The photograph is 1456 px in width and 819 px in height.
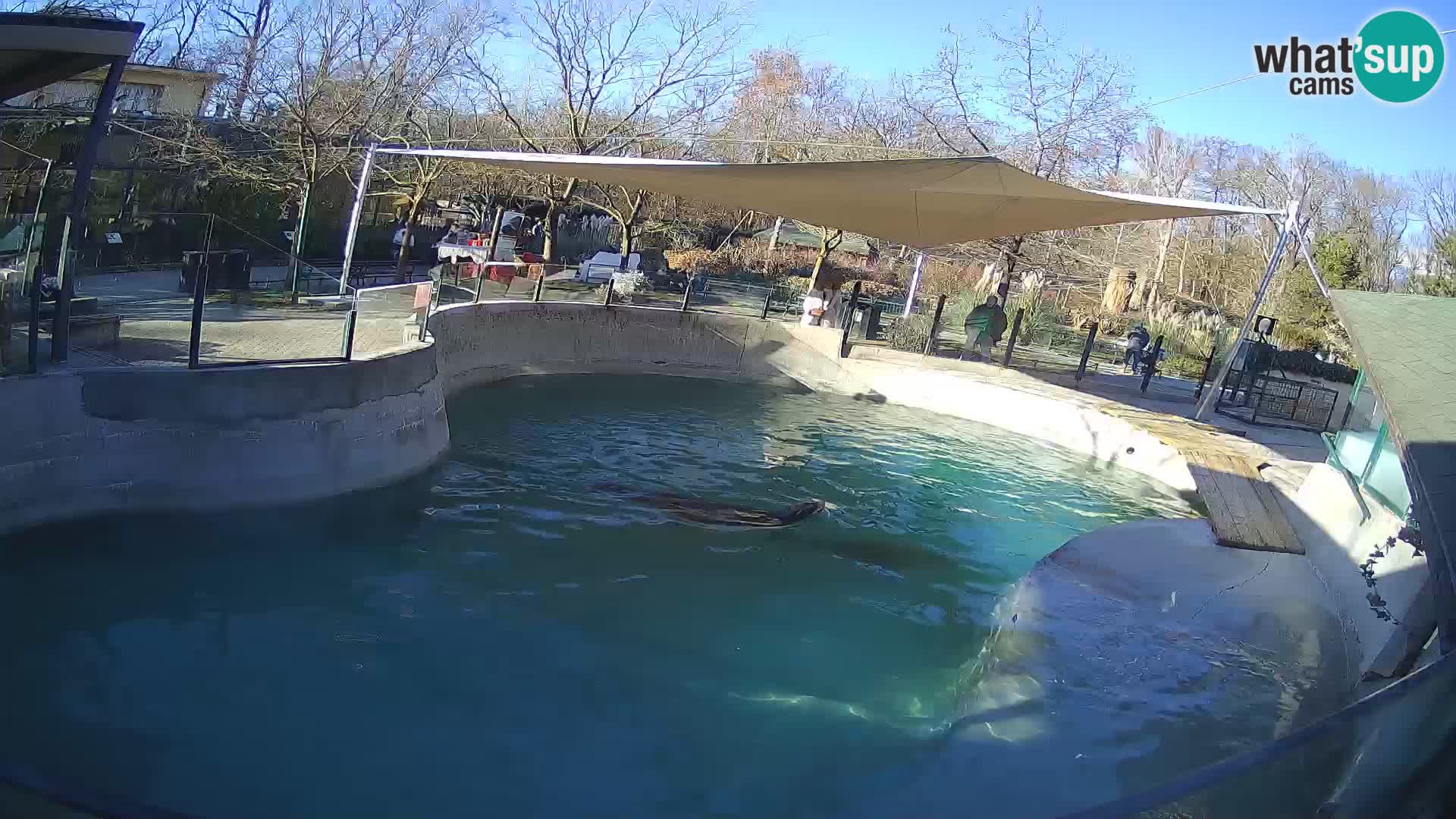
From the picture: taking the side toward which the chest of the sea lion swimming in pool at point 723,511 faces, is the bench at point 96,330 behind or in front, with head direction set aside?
behind

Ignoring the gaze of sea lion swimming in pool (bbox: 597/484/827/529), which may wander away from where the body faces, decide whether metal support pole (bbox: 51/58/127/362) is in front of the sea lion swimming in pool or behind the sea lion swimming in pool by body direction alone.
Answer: behind

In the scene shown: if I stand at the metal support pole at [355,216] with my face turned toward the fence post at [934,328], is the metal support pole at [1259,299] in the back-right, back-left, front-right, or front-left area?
front-right

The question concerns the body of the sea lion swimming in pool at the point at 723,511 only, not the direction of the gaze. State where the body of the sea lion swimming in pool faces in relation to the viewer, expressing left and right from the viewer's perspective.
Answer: facing to the right of the viewer

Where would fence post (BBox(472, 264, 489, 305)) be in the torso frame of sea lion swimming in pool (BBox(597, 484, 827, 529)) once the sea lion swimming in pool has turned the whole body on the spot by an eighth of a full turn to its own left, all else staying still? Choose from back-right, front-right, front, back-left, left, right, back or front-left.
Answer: left

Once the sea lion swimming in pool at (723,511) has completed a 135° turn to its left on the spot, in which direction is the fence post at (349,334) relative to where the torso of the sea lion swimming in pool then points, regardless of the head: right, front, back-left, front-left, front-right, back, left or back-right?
front-left

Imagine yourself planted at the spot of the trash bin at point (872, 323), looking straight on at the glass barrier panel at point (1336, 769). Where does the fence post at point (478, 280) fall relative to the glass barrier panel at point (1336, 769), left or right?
right

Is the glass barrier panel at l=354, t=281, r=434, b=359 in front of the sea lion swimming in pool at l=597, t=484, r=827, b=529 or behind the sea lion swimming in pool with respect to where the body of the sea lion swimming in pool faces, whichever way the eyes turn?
behind

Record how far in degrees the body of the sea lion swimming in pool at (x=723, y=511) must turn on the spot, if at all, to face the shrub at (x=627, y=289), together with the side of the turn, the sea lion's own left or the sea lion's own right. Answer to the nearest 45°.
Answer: approximately 90° to the sea lion's own left

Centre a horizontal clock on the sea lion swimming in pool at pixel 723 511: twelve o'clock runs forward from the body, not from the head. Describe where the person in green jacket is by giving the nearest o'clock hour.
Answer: The person in green jacket is roughly at 10 o'clock from the sea lion swimming in pool.

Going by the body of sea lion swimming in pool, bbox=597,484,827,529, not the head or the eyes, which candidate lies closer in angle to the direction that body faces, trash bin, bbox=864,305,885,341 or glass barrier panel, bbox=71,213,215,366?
the trash bin

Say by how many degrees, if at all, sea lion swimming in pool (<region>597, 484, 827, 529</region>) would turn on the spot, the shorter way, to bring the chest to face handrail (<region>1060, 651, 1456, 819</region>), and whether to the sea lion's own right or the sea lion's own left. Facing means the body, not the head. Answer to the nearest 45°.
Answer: approximately 90° to the sea lion's own right

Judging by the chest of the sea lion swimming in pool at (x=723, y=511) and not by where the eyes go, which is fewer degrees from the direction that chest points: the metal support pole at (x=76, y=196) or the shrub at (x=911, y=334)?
the shrub

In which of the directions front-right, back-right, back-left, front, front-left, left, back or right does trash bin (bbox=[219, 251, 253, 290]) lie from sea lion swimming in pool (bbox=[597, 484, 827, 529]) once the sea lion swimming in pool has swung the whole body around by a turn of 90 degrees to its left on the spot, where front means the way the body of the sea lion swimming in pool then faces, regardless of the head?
left

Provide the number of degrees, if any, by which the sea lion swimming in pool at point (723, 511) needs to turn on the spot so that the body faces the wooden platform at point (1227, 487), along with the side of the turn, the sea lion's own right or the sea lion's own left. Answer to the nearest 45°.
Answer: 0° — it already faces it

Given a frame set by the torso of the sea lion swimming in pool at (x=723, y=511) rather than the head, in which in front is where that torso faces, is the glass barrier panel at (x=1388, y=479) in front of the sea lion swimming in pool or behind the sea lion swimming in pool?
in front

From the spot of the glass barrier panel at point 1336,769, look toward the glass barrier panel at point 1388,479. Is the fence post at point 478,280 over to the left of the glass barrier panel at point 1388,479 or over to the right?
left

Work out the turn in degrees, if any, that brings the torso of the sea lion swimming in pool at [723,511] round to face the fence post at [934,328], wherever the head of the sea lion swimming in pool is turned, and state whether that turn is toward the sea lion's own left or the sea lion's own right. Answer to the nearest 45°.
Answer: approximately 90° to the sea lion's own left
